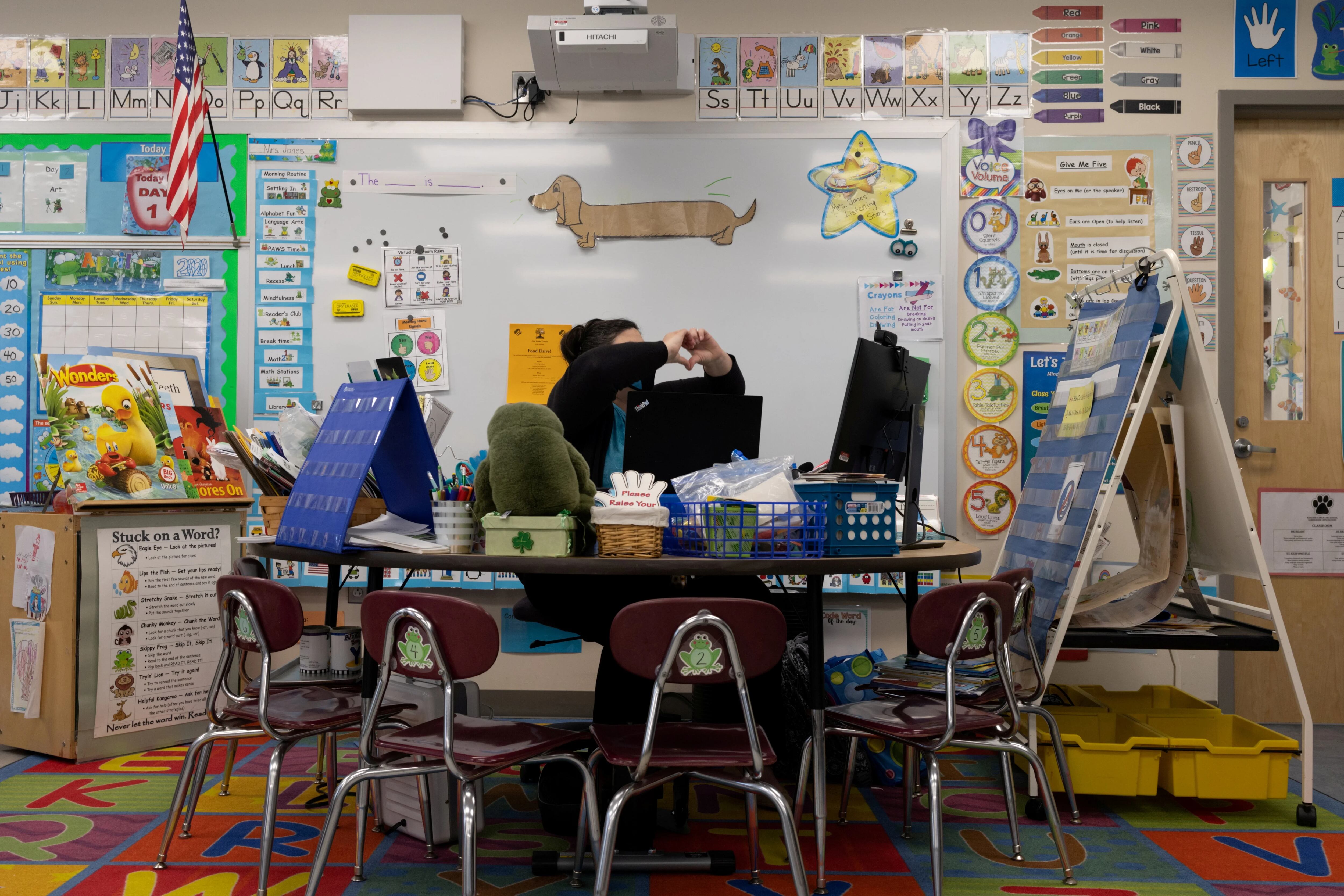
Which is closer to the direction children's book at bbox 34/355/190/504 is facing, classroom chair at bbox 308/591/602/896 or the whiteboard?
the classroom chair

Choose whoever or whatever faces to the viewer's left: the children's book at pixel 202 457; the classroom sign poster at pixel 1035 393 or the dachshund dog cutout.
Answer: the dachshund dog cutout

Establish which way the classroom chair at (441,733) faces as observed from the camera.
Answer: facing away from the viewer and to the right of the viewer

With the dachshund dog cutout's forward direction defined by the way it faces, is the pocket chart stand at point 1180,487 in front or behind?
behind

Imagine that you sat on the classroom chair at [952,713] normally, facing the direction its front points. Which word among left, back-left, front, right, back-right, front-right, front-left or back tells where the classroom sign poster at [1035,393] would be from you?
front-right

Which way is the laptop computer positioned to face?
away from the camera

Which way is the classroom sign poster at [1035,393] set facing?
toward the camera

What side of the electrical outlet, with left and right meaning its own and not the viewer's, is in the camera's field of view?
front

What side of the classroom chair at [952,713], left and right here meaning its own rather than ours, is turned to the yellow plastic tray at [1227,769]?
right

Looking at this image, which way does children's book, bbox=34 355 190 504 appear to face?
toward the camera

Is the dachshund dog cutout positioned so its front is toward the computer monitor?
no

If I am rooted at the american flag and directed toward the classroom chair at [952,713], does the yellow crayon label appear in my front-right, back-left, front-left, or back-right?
front-left

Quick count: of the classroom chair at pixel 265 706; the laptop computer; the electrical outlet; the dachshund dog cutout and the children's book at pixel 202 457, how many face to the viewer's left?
1

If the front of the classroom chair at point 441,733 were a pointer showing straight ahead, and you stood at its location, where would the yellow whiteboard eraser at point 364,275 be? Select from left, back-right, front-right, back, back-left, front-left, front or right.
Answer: front-left

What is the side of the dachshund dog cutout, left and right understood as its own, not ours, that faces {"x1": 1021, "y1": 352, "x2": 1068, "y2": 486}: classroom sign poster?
back

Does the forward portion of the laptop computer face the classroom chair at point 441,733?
no

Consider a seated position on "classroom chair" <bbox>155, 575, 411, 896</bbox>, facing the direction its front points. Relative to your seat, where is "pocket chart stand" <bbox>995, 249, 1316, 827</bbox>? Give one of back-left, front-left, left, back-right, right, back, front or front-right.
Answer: front-right

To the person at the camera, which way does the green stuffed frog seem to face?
facing away from the viewer

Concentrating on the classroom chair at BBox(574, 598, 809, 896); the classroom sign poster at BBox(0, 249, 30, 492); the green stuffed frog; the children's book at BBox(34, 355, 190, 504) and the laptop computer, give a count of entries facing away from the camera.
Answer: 3

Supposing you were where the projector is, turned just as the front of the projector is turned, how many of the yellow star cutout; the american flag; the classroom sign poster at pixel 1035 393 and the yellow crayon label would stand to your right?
1

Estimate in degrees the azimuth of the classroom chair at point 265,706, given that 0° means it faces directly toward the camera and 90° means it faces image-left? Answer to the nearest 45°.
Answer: approximately 225°
